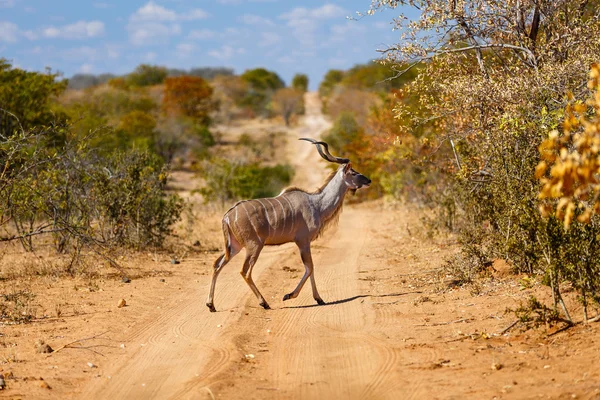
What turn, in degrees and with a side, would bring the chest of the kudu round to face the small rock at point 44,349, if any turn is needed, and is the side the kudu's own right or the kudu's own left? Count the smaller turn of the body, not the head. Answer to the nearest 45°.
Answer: approximately 135° to the kudu's own right

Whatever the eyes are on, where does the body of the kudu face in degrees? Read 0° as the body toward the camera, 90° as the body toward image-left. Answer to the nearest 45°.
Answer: approximately 270°

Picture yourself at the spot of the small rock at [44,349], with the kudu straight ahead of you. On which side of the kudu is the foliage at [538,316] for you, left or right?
right

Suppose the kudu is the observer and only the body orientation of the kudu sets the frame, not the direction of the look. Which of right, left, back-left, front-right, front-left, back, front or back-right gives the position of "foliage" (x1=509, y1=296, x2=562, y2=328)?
front-right

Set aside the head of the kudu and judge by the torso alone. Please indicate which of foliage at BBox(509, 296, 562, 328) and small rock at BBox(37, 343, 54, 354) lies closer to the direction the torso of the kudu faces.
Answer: the foliage

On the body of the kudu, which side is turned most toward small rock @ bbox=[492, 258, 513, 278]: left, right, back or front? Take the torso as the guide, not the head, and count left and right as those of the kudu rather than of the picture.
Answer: front
